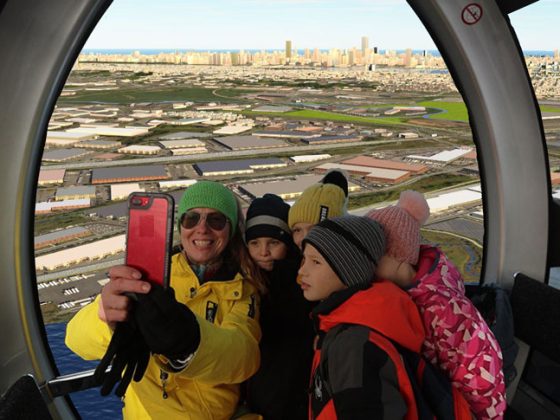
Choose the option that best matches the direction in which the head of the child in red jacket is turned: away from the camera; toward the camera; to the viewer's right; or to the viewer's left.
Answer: to the viewer's left

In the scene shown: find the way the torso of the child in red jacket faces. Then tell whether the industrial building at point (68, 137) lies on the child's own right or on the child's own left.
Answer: on the child's own right

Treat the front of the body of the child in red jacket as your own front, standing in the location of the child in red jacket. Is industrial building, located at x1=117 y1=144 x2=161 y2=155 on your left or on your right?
on your right

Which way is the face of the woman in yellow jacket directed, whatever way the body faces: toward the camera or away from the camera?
toward the camera

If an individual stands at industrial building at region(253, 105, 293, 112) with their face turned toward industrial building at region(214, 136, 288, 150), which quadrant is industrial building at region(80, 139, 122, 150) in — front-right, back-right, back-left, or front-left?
front-right

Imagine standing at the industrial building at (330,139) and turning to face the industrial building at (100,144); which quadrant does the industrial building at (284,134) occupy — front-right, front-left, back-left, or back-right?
front-right

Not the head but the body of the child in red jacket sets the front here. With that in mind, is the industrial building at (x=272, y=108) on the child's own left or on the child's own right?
on the child's own right

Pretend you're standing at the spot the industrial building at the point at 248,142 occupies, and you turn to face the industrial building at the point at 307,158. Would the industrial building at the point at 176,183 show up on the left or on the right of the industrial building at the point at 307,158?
right
